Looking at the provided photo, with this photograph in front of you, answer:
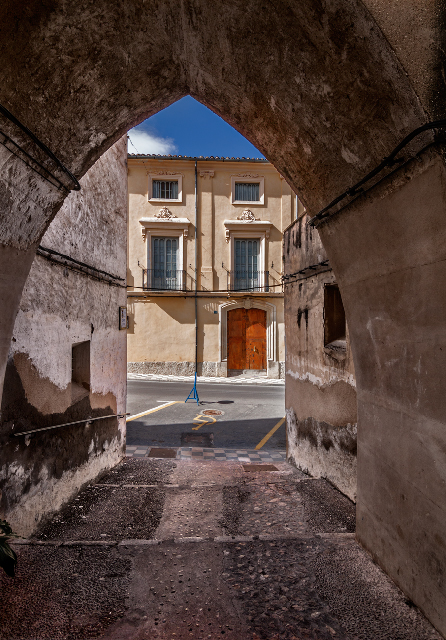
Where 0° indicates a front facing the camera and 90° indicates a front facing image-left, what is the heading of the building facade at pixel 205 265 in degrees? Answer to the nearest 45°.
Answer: approximately 0°

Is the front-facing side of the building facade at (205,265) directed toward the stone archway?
yes
